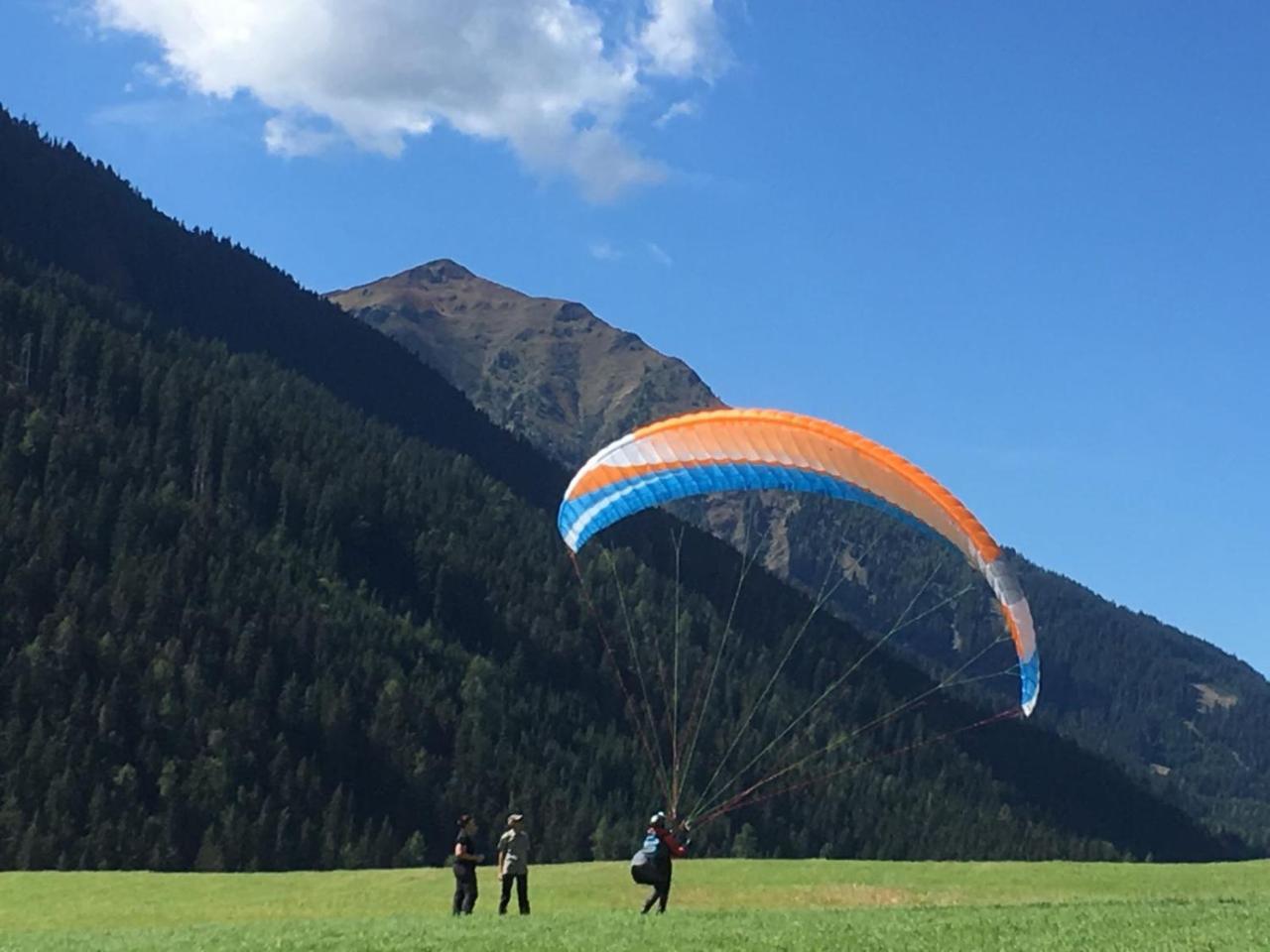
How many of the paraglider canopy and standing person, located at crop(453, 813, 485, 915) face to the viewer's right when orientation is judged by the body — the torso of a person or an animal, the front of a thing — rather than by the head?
1

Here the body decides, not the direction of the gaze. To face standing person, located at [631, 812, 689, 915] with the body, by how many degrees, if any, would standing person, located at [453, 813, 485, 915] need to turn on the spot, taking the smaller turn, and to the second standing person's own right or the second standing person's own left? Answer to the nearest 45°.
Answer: approximately 45° to the second standing person's own right

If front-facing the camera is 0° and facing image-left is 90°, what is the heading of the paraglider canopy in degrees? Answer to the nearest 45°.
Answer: approximately 45°

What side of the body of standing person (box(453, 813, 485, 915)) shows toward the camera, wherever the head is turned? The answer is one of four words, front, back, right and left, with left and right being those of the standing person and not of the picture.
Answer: right
